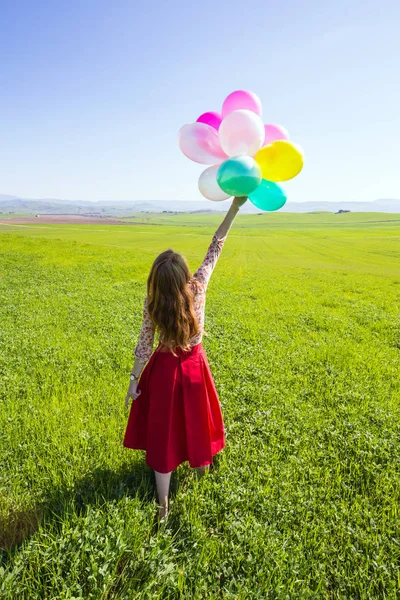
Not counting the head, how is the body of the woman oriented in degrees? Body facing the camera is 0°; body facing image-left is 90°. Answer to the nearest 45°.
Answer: approximately 180°

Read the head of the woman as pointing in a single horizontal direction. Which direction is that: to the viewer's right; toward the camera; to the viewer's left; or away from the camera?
away from the camera
